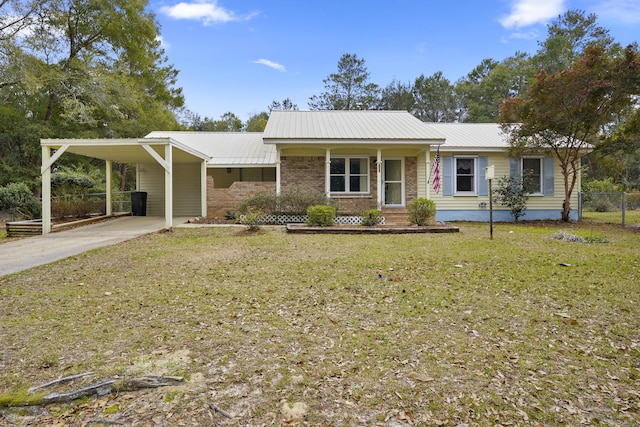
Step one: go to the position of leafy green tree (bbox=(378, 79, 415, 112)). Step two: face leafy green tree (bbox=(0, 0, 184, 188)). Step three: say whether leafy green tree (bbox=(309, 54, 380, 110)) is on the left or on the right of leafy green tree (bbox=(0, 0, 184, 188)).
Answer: right

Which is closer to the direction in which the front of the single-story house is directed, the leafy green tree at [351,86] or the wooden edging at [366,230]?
the wooden edging

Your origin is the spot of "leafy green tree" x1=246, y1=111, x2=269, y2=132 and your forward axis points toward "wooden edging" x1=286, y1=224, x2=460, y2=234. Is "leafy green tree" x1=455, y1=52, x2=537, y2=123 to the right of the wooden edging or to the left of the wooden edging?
left

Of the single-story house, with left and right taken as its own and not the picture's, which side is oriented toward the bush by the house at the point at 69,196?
right

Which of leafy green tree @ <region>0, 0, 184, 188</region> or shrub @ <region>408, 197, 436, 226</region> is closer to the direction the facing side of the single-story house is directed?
the shrub

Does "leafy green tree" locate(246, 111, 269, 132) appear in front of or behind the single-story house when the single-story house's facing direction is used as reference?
behind

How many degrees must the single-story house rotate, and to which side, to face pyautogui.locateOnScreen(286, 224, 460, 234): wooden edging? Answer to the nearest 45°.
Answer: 0° — it already faces it

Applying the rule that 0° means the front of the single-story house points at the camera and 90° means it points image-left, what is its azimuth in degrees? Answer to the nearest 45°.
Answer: approximately 0°

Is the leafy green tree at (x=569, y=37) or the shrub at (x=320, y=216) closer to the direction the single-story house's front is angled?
the shrub

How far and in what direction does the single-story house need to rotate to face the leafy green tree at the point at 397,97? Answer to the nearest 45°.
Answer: approximately 180°

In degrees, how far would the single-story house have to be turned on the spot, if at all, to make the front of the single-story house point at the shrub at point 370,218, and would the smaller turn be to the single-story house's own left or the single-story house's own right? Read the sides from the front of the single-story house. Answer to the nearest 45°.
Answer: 0° — it already faces it

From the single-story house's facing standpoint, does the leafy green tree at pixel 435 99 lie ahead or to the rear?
to the rear
